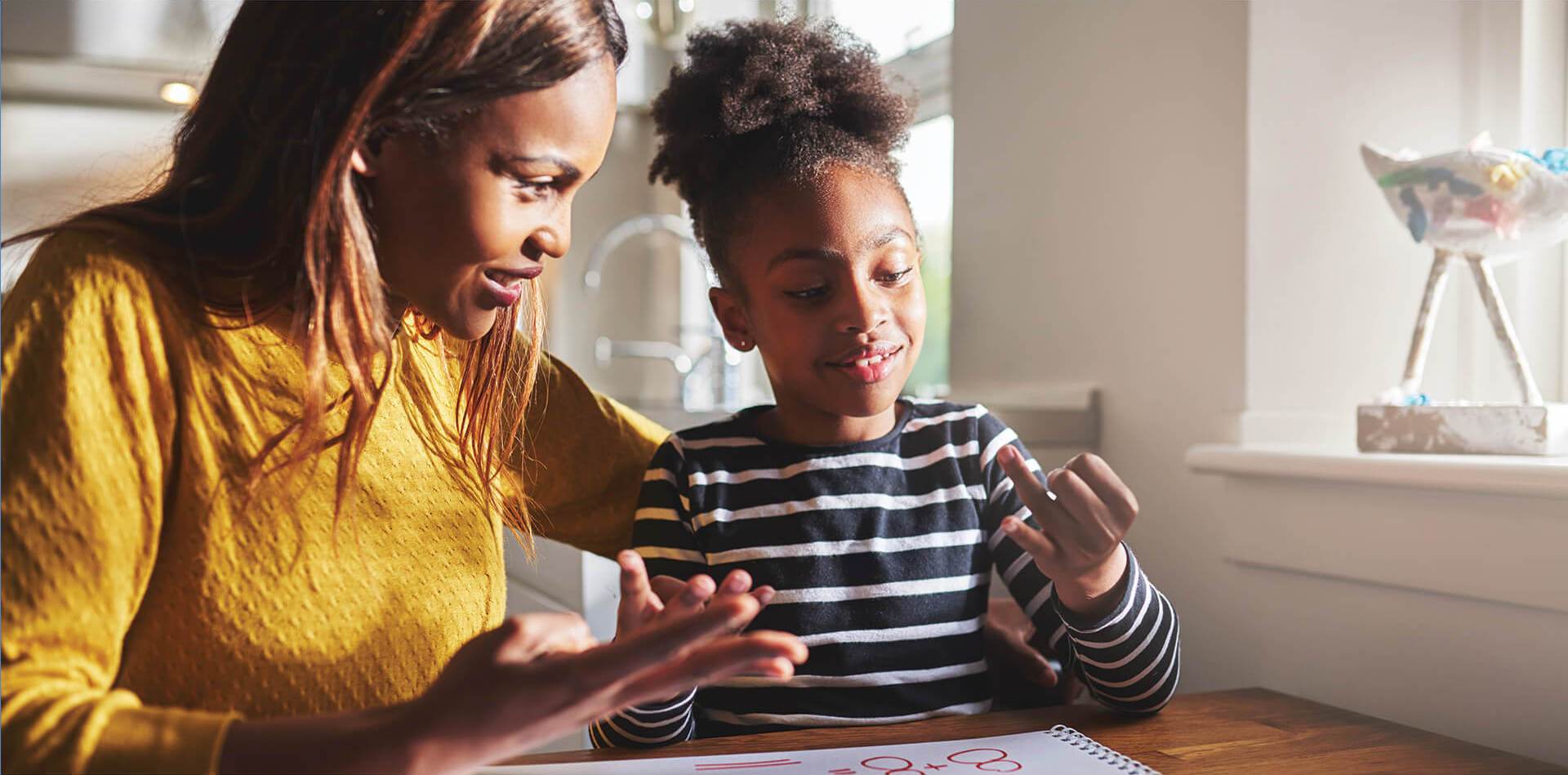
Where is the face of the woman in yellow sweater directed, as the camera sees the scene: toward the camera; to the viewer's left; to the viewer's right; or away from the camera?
to the viewer's right

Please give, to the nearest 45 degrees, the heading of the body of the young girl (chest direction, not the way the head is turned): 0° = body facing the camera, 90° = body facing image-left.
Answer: approximately 0°

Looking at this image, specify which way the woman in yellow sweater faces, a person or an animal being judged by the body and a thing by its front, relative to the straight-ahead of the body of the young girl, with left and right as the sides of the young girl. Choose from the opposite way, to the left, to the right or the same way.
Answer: to the left

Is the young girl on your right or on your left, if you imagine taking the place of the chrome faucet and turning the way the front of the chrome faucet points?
on your left

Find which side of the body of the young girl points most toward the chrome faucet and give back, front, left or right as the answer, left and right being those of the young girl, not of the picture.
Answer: back

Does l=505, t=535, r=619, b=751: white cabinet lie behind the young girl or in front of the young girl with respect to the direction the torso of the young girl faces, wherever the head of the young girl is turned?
behind

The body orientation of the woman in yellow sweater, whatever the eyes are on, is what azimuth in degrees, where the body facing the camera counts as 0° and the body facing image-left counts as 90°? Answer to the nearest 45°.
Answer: approximately 315°
